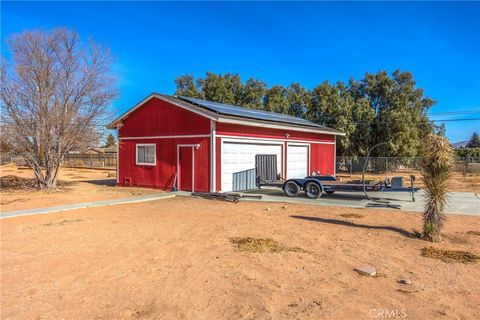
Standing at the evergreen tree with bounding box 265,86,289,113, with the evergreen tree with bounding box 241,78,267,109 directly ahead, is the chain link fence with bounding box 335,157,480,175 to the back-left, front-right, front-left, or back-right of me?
back-left

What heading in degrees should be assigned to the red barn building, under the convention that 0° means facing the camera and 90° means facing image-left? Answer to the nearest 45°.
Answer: approximately 315°

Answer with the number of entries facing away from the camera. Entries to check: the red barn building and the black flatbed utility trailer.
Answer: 0

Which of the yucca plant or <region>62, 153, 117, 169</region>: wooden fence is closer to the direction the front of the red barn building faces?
the yucca plant

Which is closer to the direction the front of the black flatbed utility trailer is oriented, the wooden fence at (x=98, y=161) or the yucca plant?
the yucca plant

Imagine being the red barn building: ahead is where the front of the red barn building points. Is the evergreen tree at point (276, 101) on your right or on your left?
on your left

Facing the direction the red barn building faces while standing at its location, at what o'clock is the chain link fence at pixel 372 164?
The chain link fence is roughly at 9 o'clock from the red barn building.

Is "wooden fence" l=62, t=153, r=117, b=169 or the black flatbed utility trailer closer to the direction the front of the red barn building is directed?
the black flatbed utility trailer

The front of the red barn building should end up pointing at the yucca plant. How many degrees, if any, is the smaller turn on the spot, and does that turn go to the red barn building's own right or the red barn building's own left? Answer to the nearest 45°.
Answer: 0° — it already faces it

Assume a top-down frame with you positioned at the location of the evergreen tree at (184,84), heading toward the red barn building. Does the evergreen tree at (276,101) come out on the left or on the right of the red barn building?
left

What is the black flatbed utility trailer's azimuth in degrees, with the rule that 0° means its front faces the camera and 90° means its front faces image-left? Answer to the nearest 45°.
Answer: approximately 270°

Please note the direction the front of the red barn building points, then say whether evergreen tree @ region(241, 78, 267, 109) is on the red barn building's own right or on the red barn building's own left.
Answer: on the red barn building's own left
